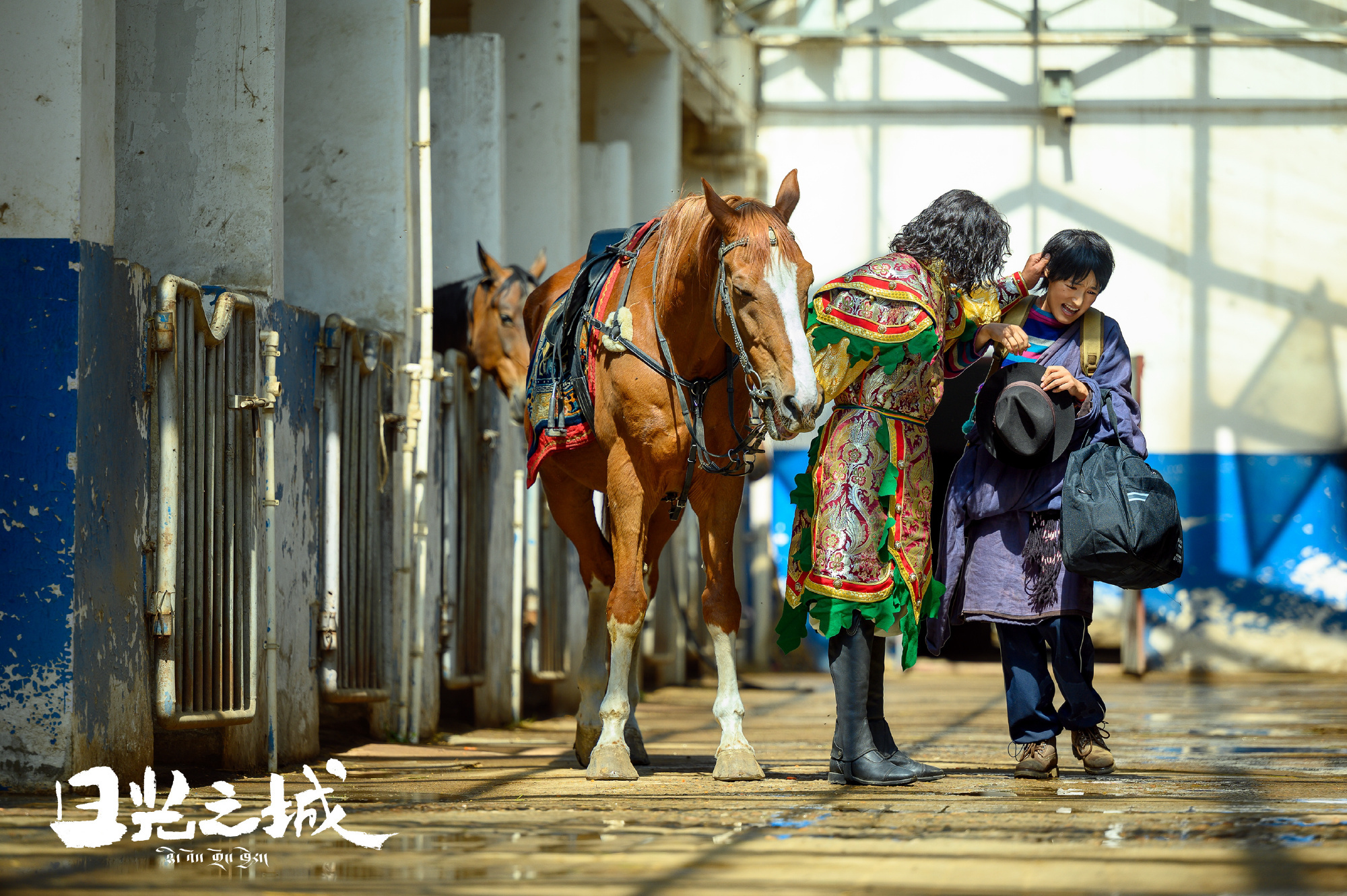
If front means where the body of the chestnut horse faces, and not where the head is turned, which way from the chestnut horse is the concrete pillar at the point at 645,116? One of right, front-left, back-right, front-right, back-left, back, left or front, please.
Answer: back-left

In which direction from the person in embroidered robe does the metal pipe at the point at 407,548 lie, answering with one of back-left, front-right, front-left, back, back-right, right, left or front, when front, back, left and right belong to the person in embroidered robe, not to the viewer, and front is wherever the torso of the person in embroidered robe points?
back-left

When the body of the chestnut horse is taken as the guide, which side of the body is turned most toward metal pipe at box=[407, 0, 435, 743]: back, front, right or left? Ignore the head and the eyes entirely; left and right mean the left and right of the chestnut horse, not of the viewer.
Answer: back

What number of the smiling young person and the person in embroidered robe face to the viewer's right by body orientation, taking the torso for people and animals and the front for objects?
1

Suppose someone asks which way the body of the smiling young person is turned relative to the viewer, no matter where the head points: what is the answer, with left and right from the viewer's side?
facing the viewer

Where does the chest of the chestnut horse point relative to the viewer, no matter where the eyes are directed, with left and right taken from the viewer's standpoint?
facing the viewer and to the right of the viewer

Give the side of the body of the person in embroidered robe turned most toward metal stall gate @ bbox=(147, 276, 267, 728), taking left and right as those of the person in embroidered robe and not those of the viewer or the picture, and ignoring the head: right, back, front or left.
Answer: back

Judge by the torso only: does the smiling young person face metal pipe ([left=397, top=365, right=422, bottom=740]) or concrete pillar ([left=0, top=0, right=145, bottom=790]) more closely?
the concrete pillar

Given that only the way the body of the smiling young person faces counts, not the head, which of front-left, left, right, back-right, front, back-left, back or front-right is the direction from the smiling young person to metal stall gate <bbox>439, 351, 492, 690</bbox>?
back-right

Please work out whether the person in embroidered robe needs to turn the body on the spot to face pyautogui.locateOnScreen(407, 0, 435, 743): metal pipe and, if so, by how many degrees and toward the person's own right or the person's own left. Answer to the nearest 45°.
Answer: approximately 135° to the person's own left

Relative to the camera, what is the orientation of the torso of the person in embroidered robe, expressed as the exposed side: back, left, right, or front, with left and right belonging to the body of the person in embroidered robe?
right

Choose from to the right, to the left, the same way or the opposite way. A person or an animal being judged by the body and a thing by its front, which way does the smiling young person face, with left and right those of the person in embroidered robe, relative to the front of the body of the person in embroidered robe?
to the right
